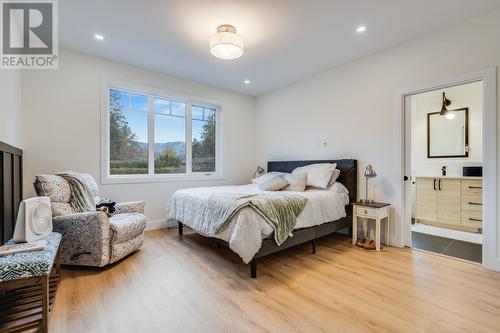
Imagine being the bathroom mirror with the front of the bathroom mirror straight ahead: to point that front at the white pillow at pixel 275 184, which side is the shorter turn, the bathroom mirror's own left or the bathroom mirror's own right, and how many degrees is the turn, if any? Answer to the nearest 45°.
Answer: approximately 45° to the bathroom mirror's own right

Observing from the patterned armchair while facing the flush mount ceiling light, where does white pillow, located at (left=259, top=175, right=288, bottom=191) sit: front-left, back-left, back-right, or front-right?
front-left

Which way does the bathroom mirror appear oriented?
toward the camera

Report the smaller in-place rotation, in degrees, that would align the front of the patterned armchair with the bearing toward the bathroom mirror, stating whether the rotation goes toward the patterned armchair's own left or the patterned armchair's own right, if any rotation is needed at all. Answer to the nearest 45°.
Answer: approximately 45° to the patterned armchair's own left

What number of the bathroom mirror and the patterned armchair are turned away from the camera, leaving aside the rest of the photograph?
0

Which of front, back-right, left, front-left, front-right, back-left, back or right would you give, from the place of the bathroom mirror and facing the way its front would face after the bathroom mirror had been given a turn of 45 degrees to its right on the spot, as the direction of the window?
front

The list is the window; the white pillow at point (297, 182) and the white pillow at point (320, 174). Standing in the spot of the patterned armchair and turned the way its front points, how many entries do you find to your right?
0

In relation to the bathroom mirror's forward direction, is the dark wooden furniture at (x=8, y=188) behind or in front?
in front

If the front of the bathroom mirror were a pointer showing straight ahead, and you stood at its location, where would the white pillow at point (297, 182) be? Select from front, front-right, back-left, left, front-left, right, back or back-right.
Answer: front-right

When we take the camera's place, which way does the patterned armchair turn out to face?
facing the viewer and to the right of the viewer

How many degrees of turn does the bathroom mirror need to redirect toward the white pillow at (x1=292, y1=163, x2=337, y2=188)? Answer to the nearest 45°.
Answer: approximately 45° to its right

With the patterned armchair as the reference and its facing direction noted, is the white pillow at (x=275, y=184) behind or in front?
in front

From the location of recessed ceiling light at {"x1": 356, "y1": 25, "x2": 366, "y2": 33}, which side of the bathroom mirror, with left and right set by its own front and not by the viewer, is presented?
front

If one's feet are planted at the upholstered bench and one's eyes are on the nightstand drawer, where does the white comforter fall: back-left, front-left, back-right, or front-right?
front-left

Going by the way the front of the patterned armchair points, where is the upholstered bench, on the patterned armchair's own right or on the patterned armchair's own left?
on the patterned armchair's own right

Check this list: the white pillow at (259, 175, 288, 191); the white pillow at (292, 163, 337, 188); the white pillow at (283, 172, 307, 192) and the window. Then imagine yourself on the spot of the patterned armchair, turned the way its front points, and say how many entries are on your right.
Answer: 0
